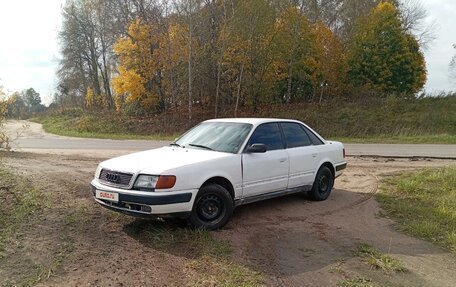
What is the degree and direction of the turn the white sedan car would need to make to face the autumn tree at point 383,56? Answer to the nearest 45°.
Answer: approximately 180°

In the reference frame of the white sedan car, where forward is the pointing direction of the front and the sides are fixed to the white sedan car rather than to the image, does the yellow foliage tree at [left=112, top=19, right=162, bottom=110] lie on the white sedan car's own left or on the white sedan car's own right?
on the white sedan car's own right

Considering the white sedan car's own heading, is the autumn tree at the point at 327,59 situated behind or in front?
behind

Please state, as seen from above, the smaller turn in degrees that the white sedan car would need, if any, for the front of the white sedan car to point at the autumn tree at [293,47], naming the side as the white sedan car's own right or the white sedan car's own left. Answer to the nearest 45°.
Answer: approximately 135° to the white sedan car's own right

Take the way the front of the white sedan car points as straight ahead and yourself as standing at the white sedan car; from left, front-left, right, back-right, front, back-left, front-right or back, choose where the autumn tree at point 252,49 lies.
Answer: back-right

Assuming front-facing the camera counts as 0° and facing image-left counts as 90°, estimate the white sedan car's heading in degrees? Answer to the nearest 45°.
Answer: approximately 45°
